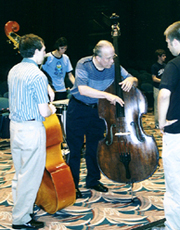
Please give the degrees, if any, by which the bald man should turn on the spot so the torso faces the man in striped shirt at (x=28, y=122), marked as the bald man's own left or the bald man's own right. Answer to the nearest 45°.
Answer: approximately 90° to the bald man's own right

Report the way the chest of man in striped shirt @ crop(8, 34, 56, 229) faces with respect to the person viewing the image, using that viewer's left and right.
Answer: facing away from the viewer and to the right of the viewer

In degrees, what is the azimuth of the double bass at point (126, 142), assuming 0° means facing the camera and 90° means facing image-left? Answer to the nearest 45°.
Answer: approximately 0°

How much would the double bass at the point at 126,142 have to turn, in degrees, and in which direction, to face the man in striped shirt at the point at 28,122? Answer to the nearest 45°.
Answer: approximately 45° to its right

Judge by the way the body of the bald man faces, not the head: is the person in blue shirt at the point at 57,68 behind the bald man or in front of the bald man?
behind

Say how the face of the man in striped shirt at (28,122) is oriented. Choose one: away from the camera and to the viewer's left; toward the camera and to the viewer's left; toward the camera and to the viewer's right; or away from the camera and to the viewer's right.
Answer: away from the camera and to the viewer's right

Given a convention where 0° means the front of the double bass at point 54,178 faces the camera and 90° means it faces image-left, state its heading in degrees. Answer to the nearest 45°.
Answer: approximately 225°
